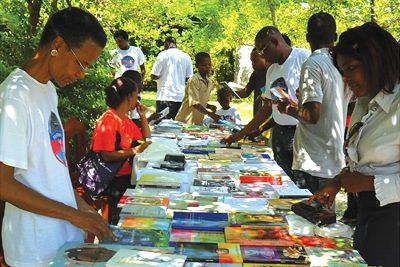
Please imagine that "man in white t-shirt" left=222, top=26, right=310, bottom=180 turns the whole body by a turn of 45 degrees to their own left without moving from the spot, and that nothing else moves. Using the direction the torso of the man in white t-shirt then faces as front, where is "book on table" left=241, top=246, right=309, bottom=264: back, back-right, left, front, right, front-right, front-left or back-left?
front

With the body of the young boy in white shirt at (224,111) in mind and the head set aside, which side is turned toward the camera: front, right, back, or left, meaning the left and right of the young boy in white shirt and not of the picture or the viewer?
front

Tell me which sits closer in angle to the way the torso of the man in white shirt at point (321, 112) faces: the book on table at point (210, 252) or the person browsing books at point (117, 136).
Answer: the person browsing books

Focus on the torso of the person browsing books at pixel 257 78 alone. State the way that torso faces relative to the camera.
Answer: to the viewer's left

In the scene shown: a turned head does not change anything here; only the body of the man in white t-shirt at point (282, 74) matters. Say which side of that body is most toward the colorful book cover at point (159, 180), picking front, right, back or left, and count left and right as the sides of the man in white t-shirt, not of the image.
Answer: front

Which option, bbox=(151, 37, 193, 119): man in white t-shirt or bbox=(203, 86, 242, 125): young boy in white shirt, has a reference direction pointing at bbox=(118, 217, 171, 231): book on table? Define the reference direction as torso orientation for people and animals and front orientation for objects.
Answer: the young boy in white shirt

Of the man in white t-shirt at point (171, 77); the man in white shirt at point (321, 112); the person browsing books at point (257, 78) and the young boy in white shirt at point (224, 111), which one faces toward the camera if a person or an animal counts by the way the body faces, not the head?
the young boy in white shirt

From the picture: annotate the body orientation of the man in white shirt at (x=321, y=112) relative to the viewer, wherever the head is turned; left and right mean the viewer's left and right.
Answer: facing away from the viewer and to the left of the viewer

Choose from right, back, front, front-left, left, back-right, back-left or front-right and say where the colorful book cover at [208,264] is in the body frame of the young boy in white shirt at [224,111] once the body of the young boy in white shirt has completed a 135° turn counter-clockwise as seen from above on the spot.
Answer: back-right

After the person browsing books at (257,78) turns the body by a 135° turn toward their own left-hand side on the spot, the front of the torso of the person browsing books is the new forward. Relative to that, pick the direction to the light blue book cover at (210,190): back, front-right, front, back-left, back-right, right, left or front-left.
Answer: front-right

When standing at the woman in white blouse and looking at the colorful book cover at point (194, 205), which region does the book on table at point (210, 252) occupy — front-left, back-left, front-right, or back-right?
front-left

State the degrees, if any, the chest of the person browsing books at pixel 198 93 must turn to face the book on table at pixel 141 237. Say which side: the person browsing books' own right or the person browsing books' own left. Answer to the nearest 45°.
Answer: approximately 45° to the person browsing books' own right

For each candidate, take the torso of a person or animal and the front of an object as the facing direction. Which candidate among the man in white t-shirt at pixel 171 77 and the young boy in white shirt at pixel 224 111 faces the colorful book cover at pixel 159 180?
the young boy in white shirt

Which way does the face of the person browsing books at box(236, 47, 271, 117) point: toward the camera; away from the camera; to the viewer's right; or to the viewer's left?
to the viewer's left

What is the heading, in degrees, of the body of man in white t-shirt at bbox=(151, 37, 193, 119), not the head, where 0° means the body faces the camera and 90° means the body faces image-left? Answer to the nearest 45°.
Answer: approximately 180°

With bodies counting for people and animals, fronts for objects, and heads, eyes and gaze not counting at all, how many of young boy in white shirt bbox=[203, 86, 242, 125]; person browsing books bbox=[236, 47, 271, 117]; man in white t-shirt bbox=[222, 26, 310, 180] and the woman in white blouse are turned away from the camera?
0

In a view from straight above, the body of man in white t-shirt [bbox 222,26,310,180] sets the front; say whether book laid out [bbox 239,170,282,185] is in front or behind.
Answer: in front

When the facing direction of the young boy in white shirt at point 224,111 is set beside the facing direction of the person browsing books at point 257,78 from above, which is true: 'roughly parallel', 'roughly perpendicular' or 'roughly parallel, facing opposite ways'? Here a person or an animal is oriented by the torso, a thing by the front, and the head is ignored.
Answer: roughly perpendicular
